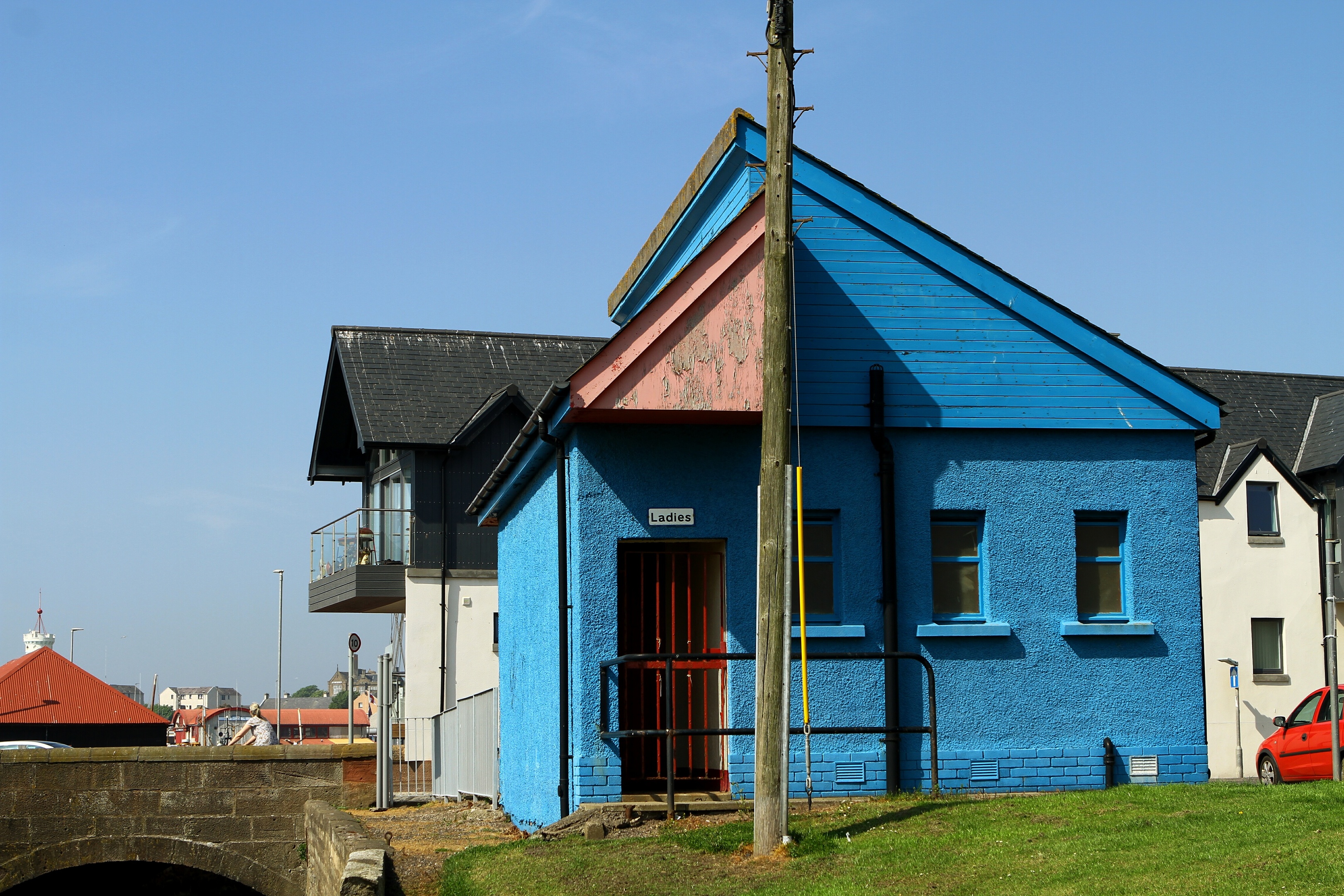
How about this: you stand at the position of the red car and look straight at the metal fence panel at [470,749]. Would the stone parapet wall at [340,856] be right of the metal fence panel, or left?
left

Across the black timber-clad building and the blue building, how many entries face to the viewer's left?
1

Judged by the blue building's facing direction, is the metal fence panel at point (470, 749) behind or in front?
behind

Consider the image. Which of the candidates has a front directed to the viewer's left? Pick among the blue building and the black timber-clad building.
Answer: the black timber-clad building

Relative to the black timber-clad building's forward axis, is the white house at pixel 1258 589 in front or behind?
behind

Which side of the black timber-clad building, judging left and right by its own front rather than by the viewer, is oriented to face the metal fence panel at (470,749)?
left

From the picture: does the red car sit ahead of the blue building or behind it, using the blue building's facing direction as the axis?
behind

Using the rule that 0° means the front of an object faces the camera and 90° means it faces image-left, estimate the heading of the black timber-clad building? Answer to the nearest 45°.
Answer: approximately 90°

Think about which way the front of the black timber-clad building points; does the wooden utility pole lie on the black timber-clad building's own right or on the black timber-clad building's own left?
on the black timber-clad building's own left

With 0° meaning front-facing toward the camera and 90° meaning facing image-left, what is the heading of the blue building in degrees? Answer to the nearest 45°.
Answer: approximately 0°

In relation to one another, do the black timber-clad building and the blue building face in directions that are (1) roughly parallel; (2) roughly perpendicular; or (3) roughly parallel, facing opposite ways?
roughly perpendicular
